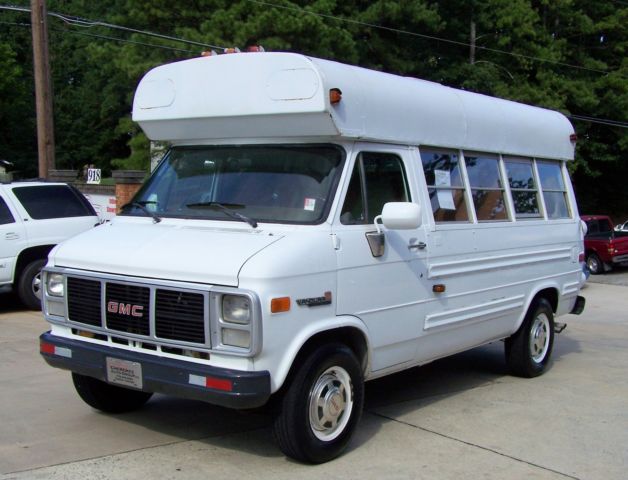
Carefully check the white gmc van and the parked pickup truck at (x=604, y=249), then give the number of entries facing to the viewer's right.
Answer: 0

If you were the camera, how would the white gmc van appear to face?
facing the viewer and to the left of the viewer
